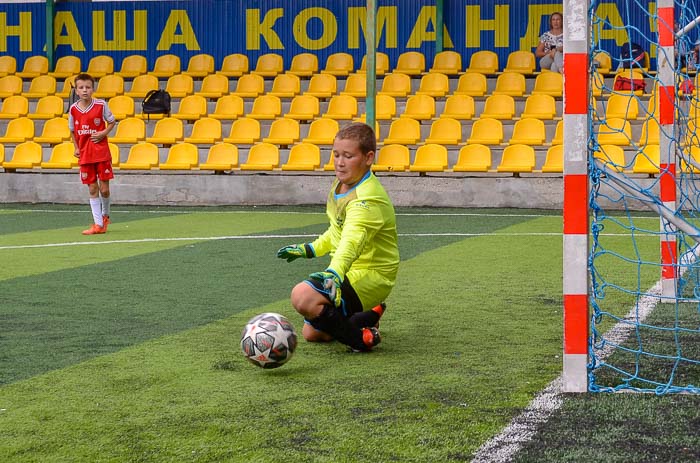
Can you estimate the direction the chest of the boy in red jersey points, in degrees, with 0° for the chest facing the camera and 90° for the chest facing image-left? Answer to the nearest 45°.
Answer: approximately 0°

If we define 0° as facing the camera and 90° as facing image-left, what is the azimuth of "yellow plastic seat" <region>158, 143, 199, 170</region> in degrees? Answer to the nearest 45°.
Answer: approximately 45°

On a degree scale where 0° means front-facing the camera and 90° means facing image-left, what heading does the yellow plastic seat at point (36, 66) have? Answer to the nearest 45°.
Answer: approximately 45°

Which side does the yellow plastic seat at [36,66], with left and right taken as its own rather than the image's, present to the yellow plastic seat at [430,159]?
left

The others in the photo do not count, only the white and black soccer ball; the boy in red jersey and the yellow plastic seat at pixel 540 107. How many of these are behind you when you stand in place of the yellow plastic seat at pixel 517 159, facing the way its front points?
1

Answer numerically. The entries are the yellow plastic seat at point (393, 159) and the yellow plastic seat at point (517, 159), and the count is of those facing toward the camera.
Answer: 2

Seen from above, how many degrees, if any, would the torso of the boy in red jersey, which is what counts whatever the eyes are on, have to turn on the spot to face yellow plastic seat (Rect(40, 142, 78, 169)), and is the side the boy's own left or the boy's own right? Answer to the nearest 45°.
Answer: approximately 180°

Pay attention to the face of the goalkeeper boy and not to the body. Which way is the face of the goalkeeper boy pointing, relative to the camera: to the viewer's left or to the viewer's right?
to the viewer's left

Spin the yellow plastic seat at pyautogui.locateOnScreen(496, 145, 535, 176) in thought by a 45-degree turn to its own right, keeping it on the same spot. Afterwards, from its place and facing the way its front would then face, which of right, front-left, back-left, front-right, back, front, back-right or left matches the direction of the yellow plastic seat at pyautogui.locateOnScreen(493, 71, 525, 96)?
back-right

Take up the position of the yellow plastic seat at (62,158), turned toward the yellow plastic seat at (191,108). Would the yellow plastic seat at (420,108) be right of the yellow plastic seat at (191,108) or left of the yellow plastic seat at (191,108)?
right

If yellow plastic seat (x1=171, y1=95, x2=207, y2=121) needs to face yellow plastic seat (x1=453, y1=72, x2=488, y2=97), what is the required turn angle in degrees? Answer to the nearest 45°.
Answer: approximately 135° to its left
